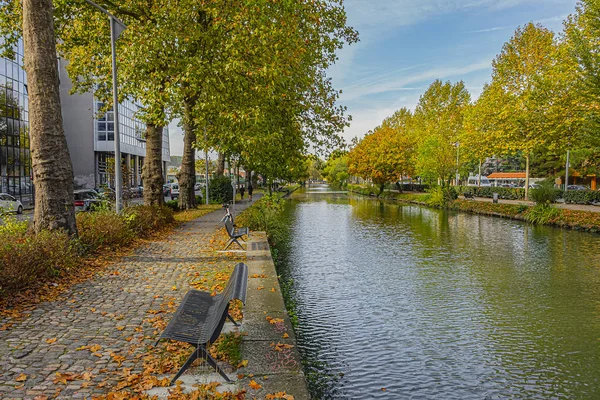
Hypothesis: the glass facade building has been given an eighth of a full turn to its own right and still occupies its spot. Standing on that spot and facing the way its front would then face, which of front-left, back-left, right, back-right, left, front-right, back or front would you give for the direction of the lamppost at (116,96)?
front

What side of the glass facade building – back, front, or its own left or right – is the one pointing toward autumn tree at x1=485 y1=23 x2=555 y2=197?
front

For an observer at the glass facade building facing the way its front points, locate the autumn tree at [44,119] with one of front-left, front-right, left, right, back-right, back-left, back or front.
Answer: front-right

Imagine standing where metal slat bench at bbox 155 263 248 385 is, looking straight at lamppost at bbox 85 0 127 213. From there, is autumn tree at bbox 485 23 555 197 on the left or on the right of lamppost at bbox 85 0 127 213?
right

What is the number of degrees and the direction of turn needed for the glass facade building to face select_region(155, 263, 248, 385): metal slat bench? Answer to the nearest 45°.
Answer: approximately 45° to its right

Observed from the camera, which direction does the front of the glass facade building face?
facing the viewer and to the right of the viewer

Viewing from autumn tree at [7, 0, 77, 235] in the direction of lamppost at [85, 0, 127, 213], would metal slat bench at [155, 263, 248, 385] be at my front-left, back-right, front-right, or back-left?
back-right

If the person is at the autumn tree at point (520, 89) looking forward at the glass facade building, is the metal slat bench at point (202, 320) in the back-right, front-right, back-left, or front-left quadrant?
front-left
